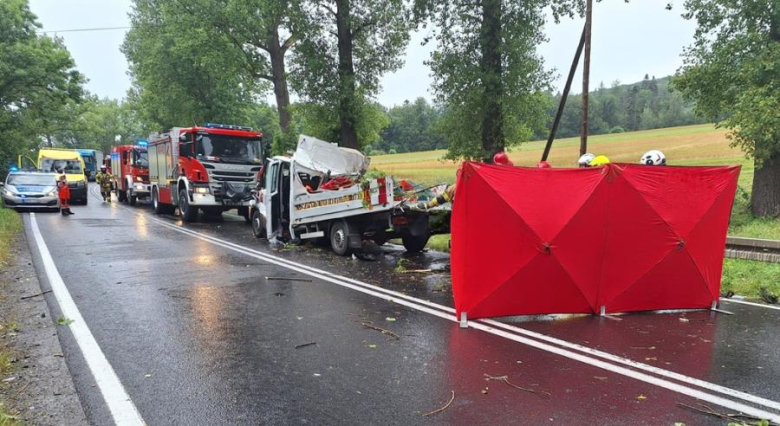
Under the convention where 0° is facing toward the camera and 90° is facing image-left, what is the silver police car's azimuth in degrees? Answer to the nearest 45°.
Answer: approximately 0°

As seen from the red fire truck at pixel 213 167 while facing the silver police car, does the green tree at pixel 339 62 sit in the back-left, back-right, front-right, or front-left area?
back-right

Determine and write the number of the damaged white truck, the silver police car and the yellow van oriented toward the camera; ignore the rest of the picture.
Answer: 2

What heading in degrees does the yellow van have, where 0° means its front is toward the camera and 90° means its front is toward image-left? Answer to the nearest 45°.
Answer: approximately 0°

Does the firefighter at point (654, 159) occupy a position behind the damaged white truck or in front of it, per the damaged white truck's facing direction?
behind

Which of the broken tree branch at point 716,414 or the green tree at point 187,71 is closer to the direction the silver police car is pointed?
the broken tree branch

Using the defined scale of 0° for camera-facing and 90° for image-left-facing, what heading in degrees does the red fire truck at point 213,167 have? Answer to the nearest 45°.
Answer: approximately 315°

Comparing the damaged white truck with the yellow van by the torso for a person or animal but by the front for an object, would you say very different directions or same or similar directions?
very different directions

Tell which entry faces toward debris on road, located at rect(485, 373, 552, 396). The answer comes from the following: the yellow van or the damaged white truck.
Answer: the yellow van

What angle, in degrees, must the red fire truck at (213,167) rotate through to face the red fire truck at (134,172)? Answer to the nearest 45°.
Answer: approximately 135° to its left

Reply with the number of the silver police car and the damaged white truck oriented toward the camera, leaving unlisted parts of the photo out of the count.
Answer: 1
